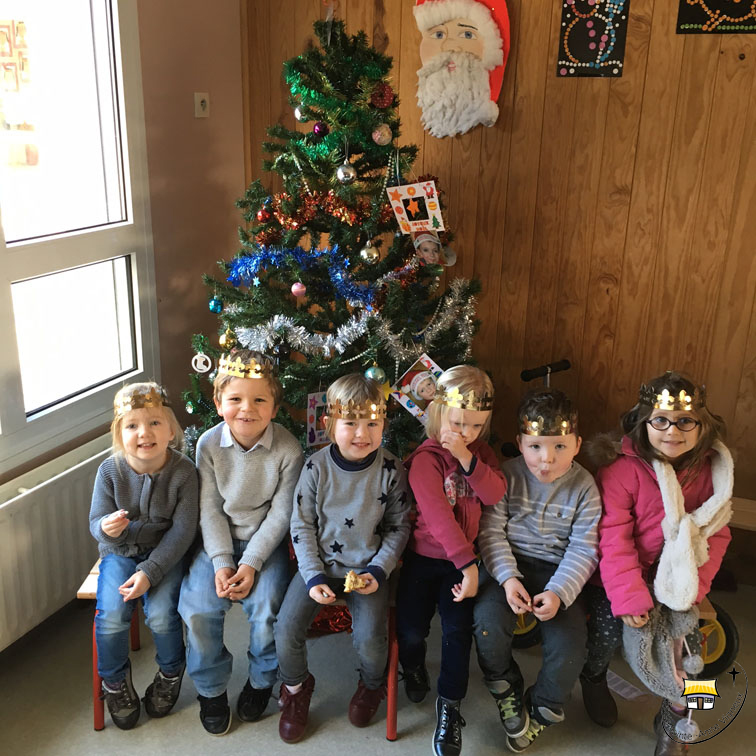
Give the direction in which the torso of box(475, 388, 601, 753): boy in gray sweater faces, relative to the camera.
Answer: toward the camera

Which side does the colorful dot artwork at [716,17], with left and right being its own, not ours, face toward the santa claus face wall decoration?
right

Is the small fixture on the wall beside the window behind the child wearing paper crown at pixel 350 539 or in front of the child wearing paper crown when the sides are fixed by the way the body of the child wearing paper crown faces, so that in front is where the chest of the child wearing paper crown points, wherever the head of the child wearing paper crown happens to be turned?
behind

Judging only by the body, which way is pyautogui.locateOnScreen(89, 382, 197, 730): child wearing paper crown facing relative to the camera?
toward the camera

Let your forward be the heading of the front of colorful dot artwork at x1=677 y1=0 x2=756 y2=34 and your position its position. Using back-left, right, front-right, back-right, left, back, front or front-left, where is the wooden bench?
front-right

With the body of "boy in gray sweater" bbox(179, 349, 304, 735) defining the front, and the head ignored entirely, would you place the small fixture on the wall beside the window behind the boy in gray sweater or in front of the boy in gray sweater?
behind

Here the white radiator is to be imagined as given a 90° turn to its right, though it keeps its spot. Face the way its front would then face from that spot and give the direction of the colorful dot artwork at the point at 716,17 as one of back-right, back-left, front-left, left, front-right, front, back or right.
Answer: back-left

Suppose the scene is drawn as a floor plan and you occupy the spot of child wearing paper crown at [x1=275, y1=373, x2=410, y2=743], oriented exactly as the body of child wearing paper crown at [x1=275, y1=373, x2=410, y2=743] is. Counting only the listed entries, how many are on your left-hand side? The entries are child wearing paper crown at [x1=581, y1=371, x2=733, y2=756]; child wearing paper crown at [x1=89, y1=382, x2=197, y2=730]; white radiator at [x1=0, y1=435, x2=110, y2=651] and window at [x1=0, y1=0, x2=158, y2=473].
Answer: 1

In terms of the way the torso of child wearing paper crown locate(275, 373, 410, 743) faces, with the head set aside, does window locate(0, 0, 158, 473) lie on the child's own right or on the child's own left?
on the child's own right
